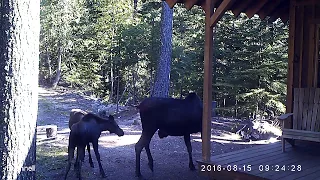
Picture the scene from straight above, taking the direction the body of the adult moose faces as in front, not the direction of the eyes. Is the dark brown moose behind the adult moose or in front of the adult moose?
behind

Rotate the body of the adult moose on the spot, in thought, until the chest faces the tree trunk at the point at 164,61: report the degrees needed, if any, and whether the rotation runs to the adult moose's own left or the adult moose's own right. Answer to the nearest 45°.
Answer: approximately 90° to the adult moose's own left

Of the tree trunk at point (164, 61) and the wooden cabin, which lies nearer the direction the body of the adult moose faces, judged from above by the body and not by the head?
the wooden cabin

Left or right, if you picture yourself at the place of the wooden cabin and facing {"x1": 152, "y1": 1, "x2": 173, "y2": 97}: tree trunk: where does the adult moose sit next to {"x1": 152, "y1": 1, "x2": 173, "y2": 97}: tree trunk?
left

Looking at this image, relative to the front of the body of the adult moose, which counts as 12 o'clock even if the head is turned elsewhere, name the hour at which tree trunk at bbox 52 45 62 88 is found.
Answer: The tree trunk is roughly at 8 o'clock from the adult moose.

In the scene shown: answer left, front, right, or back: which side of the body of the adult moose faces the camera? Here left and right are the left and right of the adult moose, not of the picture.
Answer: right
